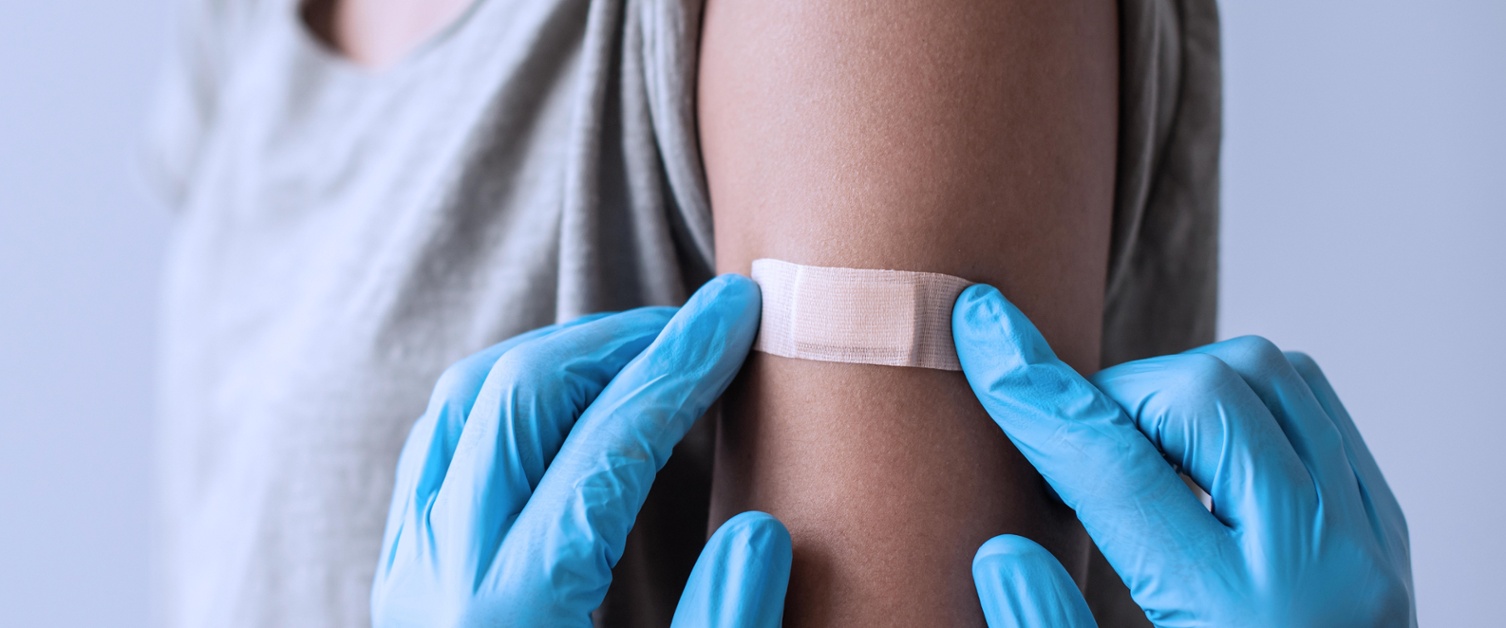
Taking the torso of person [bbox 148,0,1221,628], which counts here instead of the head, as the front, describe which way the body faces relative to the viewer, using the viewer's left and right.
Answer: facing the viewer and to the left of the viewer
